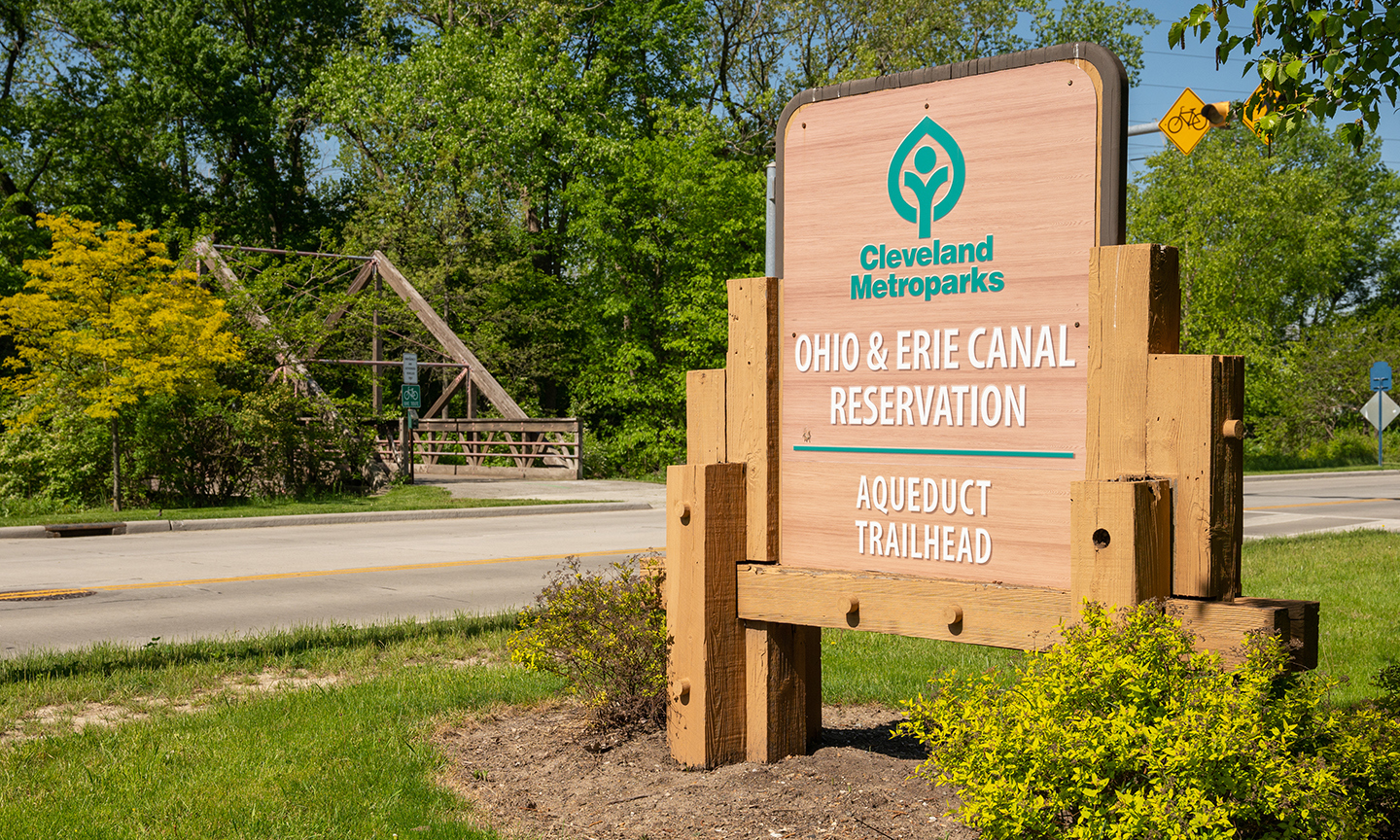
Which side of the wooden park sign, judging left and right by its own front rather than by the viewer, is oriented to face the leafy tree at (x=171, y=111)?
right

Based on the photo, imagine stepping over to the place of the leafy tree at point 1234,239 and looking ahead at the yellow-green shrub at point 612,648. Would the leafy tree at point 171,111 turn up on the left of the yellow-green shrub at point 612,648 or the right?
right

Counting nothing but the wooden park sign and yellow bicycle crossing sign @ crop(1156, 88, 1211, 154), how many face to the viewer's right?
0

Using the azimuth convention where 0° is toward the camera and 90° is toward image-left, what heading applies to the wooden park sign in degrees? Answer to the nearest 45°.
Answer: approximately 45°

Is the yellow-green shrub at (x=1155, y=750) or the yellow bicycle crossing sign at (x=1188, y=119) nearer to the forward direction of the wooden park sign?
the yellow-green shrub

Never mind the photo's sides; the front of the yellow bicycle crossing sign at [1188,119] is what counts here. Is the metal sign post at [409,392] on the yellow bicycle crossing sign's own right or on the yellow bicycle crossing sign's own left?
on the yellow bicycle crossing sign's own right

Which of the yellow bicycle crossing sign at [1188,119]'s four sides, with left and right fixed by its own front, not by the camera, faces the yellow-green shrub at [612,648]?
front

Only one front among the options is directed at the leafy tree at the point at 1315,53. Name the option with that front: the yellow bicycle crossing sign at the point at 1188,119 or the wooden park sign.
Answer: the yellow bicycle crossing sign

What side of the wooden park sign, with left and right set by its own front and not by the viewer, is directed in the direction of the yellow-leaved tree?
right

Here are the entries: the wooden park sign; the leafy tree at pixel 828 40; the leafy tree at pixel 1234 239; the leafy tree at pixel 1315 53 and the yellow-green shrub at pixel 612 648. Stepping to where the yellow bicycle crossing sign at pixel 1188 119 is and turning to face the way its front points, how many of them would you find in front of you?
3

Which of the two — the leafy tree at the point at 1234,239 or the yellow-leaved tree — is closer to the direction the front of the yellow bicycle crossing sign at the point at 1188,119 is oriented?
the yellow-leaved tree

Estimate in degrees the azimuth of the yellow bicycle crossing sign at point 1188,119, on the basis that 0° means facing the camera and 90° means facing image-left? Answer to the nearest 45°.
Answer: approximately 0°

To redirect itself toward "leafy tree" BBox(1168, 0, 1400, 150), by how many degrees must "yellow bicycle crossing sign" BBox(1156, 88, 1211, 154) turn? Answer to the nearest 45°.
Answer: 0° — it already faces it

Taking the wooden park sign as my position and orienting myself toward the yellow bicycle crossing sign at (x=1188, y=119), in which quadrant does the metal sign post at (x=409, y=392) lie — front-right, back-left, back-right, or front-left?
front-left
